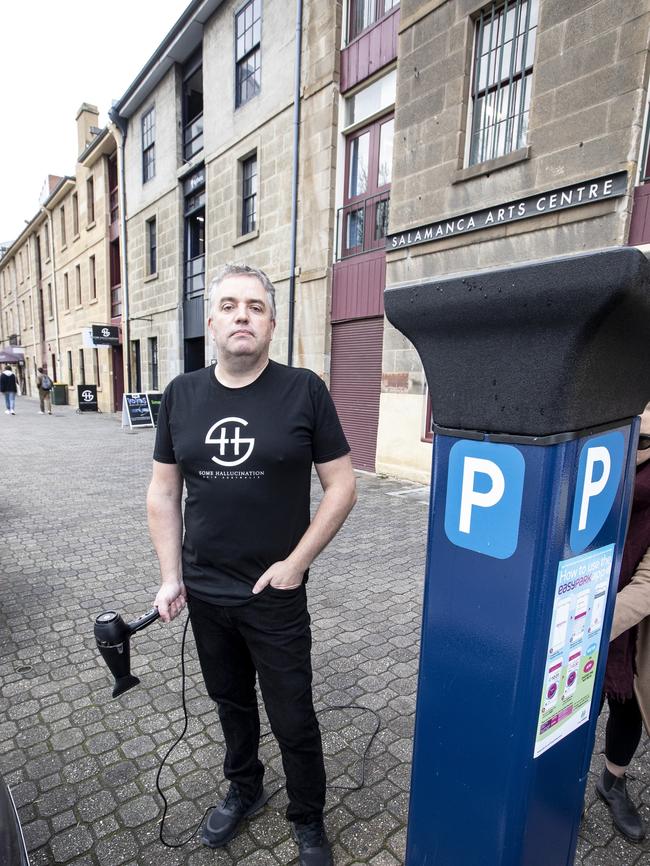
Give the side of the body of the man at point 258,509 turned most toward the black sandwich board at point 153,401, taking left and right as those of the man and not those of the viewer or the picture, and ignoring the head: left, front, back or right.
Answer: back

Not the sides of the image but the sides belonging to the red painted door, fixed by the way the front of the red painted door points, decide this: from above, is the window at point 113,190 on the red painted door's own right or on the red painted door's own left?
on the red painted door's own right

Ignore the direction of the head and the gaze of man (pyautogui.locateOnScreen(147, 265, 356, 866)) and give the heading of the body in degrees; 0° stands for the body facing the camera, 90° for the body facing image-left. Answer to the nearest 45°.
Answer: approximately 0°

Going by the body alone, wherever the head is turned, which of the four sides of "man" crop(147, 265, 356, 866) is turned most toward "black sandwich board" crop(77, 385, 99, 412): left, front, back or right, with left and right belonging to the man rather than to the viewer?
back

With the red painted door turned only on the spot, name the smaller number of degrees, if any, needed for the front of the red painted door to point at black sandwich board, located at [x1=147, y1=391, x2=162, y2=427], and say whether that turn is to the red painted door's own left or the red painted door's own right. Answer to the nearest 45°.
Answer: approximately 90° to the red painted door's own right

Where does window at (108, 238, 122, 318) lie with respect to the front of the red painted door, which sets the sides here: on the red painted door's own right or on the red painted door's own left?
on the red painted door's own right

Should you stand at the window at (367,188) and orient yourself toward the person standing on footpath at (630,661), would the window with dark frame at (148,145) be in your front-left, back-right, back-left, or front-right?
back-right

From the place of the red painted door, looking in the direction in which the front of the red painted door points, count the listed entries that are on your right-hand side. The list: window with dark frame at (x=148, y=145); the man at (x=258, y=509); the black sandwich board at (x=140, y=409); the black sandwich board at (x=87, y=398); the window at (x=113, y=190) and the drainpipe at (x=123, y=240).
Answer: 5

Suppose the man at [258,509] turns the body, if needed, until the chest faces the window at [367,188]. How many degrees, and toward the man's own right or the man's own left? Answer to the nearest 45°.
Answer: approximately 180°

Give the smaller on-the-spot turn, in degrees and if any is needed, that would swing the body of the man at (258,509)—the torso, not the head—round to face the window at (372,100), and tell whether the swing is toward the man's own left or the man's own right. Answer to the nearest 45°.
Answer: approximately 180°

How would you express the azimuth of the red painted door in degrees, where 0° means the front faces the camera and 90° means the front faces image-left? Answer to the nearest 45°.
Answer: approximately 45°
